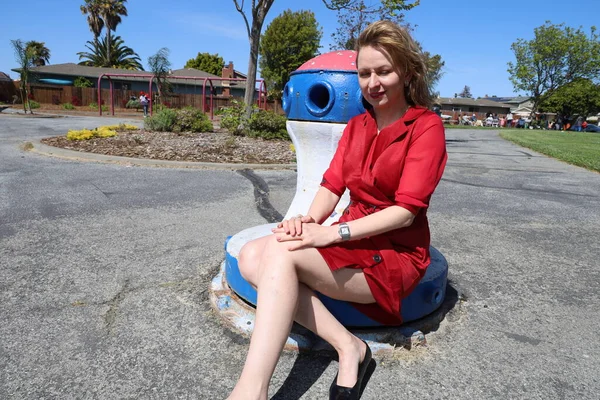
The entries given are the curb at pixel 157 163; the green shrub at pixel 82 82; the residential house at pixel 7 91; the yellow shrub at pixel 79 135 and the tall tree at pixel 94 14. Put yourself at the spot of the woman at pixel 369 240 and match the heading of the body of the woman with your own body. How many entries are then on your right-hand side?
5

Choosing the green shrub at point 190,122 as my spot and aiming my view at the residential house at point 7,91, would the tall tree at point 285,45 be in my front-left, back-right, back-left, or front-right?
front-right

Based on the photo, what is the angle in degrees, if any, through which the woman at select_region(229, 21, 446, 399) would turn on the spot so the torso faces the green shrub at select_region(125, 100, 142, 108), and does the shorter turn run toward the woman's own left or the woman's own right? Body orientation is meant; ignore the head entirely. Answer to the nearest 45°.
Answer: approximately 90° to the woman's own right

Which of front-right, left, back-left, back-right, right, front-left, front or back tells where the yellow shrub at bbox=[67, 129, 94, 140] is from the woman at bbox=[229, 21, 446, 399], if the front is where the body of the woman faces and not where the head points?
right

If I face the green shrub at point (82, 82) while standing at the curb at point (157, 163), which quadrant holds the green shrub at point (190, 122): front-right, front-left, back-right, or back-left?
front-right

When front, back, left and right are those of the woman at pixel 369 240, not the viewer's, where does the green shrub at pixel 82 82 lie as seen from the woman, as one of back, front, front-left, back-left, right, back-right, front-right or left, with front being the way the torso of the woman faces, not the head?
right

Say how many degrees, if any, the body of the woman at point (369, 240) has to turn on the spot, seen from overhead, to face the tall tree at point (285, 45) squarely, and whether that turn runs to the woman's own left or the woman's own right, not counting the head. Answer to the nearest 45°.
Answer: approximately 135° to the woman's own right

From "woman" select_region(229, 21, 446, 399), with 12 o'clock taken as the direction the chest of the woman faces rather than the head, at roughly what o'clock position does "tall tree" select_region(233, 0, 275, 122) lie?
The tall tree is roughly at 4 o'clock from the woman.

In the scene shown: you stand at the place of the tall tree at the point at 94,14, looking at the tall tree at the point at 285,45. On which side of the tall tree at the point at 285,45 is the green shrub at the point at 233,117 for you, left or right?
right

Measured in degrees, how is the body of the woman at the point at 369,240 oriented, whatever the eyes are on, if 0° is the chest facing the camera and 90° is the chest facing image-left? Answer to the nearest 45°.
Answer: approximately 45°

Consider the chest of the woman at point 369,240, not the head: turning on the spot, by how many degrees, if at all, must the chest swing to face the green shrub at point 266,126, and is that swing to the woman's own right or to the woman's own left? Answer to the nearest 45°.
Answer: approximately 135° to the woman's own right

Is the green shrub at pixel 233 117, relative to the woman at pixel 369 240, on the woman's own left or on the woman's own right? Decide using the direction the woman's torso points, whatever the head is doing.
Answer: on the woman's own right

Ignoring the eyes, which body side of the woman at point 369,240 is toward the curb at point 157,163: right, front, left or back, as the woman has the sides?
right
